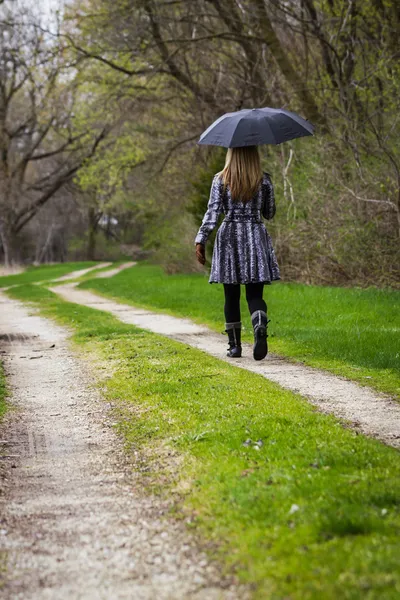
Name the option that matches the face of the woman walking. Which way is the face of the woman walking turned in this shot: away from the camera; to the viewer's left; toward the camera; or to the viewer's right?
away from the camera

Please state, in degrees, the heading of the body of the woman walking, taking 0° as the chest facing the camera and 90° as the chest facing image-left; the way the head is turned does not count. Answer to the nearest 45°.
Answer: approximately 180°

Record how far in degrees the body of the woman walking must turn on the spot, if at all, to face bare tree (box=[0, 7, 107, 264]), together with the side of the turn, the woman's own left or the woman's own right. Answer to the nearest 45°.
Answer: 0° — they already face it
